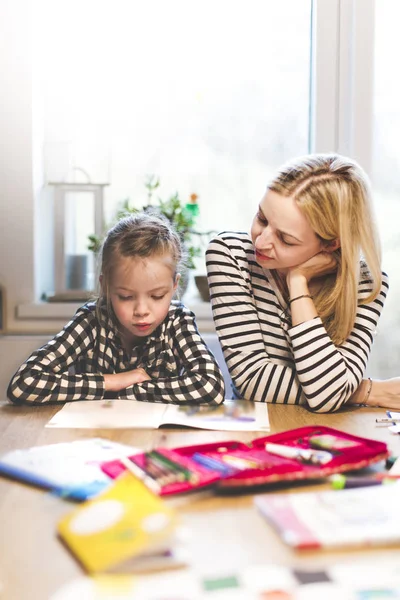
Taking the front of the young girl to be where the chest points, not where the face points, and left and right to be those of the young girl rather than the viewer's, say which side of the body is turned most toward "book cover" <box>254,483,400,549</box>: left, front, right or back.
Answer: front

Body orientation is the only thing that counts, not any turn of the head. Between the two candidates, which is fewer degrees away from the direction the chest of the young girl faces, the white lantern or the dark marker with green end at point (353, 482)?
the dark marker with green end

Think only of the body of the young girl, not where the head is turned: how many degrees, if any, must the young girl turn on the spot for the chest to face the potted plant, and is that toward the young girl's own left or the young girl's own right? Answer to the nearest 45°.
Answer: approximately 180°

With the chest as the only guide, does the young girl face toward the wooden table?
yes

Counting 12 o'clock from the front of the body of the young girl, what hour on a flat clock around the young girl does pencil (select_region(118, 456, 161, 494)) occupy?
The pencil is roughly at 12 o'clock from the young girl.

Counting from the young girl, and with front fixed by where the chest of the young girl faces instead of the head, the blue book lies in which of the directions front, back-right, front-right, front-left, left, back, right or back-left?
front

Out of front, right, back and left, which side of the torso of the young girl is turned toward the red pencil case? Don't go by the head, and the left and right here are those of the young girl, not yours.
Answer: front

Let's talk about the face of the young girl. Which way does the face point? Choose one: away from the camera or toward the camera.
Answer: toward the camera

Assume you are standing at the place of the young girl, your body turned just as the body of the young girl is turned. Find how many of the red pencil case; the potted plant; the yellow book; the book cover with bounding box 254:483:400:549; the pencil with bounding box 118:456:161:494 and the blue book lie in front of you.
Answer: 5

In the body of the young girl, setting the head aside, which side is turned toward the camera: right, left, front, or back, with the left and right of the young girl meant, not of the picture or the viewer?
front

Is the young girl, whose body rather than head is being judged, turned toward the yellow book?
yes

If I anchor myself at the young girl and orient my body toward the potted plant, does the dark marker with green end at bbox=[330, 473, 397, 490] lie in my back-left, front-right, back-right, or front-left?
back-right

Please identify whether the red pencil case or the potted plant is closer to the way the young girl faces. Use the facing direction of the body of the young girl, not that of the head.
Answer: the red pencil case

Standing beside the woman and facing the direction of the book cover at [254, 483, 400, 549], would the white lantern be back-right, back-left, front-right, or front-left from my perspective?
back-right

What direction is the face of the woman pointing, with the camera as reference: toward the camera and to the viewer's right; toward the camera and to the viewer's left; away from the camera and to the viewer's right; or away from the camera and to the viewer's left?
toward the camera and to the viewer's left
